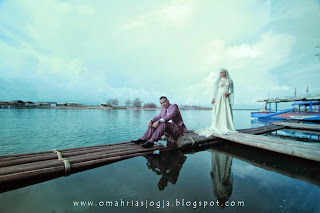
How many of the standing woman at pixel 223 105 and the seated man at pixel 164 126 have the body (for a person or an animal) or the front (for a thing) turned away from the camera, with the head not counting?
0

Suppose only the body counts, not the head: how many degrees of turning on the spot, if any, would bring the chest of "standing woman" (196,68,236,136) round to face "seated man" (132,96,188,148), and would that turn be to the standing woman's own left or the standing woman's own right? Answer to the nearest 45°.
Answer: approximately 45° to the standing woman's own right

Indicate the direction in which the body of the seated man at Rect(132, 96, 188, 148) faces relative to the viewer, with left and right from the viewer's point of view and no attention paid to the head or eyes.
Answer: facing the viewer and to the left of the viewer

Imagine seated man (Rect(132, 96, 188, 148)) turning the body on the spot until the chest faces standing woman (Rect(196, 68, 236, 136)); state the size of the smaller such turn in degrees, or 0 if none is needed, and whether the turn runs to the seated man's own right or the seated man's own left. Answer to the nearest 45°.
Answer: approximately 180°

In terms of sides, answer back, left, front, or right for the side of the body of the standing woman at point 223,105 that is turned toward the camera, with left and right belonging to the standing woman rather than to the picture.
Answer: front
